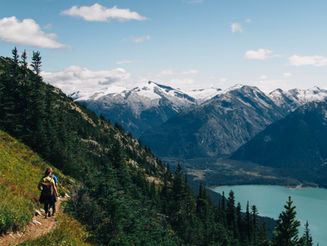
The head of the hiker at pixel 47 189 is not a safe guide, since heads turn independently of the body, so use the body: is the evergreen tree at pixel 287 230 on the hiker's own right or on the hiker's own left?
on the hiker's own right

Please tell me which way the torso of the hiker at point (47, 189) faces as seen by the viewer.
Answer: away from the camera
